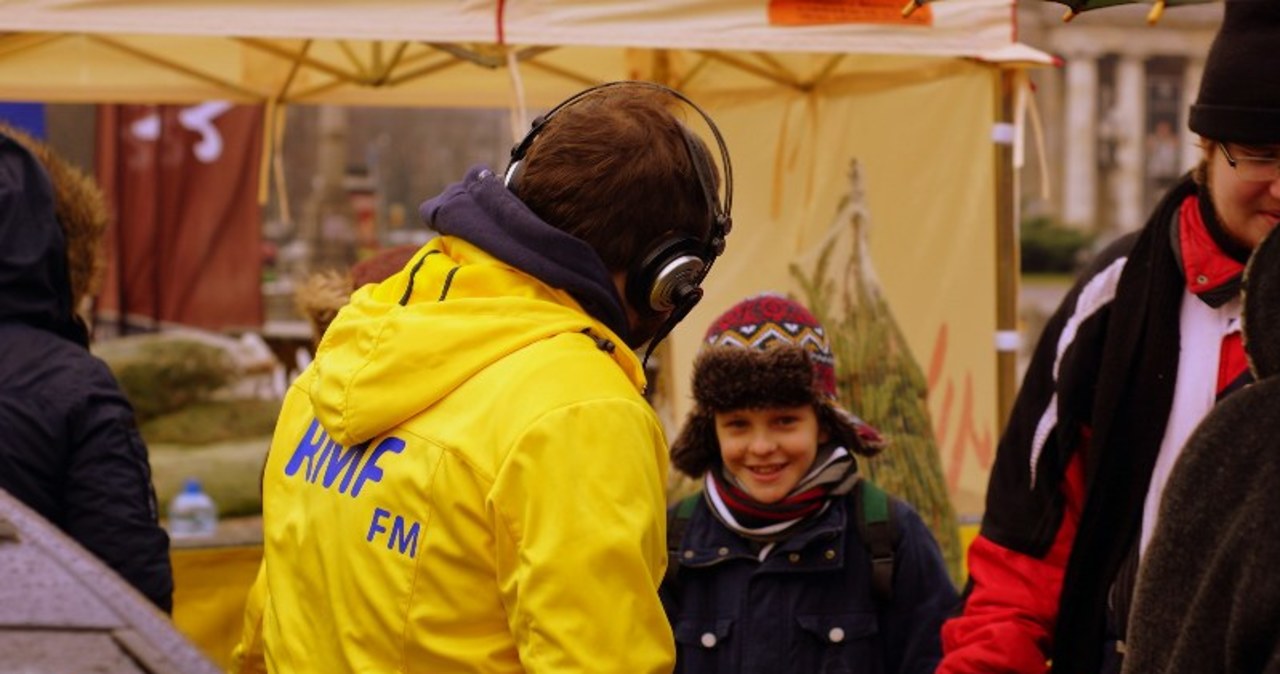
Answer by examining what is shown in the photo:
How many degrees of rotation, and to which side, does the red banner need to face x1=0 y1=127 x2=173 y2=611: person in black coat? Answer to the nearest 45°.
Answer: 0° — it already faces them

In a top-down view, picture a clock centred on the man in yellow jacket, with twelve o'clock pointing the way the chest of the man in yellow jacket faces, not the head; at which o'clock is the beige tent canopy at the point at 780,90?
The beige tent canopy is roughly at 11 o'clock from the man in yellow jacket.

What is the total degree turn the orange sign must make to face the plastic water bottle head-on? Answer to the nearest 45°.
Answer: approximately 135° to its right

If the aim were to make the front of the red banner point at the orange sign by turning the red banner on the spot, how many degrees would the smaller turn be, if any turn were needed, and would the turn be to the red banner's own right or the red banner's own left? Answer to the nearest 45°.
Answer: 0° — it already faces it

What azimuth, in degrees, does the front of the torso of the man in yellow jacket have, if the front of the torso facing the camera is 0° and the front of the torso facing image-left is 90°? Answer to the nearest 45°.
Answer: approximately 225°

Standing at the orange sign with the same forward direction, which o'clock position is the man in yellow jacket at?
The man in yellow jacket is roughly at 12 o'clock from the orange sign.

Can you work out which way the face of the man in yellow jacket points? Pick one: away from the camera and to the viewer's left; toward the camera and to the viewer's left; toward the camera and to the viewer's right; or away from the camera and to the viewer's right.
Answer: away from the camera and to the viewer's right

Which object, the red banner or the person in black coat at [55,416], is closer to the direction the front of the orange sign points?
the person in black coat

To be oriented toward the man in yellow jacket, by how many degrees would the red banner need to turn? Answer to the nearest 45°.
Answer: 0° — it already faces them

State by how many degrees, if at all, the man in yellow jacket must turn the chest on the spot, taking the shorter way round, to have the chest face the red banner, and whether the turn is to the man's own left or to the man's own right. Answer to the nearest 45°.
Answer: approximately 45° to the man's own left

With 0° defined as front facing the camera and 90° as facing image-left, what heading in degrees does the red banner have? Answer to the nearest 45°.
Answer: approximately 0°

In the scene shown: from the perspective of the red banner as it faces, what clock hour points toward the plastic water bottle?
The plastic water bottle is roughly at 12 o'clock from the red banner.
